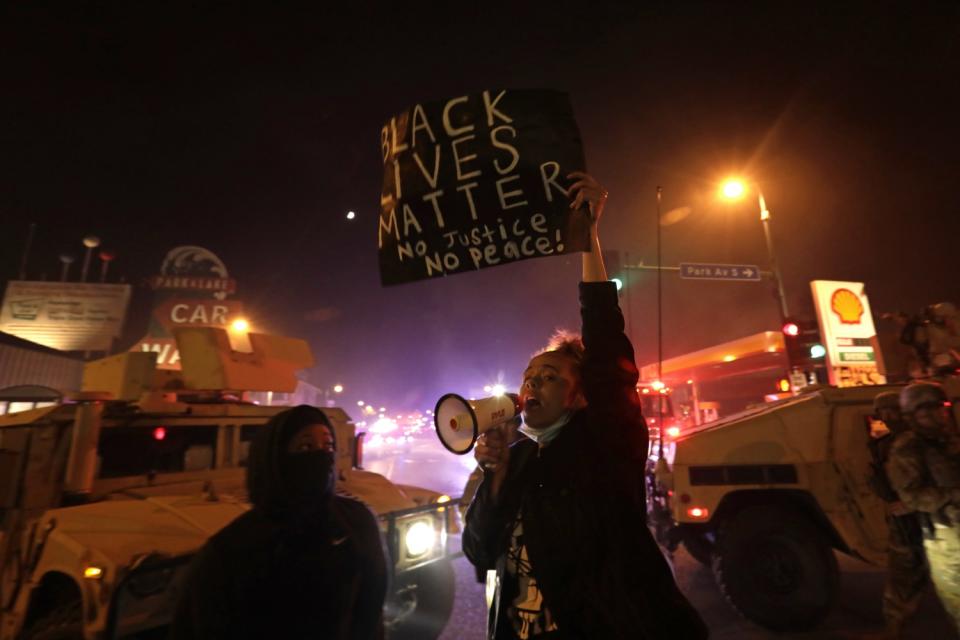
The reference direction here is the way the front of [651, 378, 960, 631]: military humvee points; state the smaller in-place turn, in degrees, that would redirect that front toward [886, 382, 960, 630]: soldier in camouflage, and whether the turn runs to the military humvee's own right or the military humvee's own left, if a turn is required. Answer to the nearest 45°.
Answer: approximately 135° to the military humvee's own left

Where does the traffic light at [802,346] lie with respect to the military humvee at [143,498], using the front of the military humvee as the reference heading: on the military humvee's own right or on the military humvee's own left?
on the military humvee's own left

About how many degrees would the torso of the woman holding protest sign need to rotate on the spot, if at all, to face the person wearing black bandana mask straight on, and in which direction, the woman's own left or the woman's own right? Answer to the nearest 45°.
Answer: approximately 45° to the woman's own right

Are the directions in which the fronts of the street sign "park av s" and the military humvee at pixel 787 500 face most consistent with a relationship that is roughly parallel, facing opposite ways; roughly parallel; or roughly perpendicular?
roughly perpendicular

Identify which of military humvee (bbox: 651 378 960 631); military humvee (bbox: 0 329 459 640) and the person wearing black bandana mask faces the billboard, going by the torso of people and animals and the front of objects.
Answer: military humvee (bbox: 651 378 960 631)
